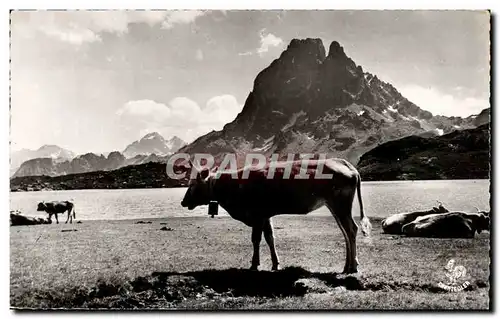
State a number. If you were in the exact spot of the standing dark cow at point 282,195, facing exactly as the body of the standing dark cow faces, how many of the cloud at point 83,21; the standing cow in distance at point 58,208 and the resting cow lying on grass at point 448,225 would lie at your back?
1

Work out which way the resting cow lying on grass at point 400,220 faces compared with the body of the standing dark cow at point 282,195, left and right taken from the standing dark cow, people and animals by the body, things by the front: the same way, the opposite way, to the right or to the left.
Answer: the opposite way

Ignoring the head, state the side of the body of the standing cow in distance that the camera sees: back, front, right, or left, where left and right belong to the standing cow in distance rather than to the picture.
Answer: left

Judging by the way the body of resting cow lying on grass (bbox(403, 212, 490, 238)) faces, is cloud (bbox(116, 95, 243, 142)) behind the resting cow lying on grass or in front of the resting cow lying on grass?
behind

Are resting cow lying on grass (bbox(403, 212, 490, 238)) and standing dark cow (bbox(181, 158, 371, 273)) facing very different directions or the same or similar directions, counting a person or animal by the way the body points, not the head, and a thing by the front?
very different directions

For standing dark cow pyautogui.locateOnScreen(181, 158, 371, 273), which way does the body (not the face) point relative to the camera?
to the viewer's left

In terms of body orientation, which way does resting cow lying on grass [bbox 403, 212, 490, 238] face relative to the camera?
to the viewer's right

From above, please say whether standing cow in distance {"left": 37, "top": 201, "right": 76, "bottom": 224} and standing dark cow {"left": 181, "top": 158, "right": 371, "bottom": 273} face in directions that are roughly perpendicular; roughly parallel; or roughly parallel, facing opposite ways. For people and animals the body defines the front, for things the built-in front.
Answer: roughly parallel

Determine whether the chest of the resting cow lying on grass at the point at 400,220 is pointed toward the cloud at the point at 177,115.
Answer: no

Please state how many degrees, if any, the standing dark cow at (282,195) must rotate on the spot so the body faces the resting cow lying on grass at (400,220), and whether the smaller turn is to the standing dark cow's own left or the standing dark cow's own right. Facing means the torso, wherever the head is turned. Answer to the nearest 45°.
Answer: approximately 180°
